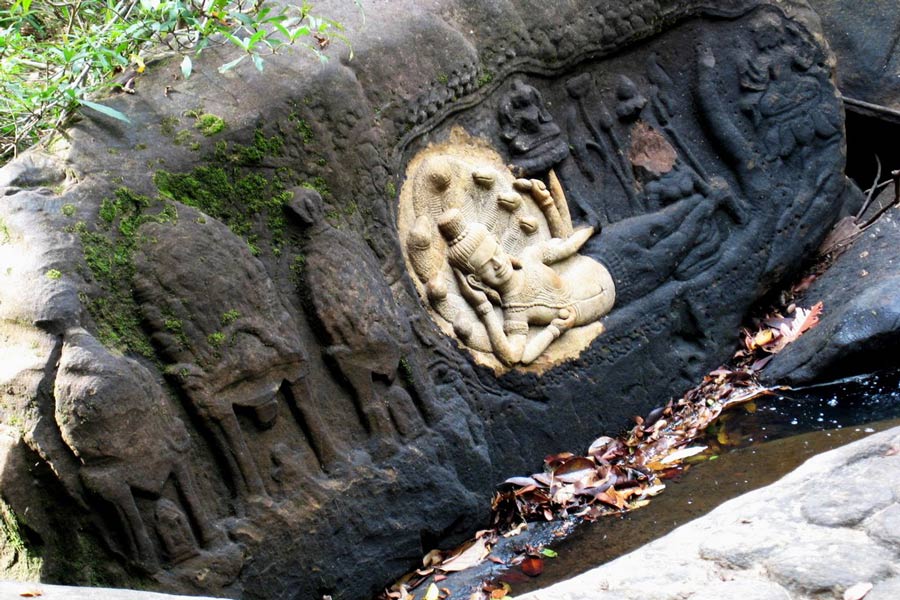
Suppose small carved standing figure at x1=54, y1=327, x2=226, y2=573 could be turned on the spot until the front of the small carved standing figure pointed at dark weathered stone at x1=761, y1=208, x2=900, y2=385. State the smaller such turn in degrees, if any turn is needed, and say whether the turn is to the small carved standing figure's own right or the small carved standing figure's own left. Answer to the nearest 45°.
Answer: approximately 90° to the small carved standing figure's own left

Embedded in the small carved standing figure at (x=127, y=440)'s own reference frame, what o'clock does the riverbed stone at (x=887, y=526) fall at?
The riverbed stone is roughly at 10 o'clock from the small carved standing figure.

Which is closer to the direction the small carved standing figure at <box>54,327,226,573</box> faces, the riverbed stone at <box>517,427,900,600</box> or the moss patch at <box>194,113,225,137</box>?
the riverbed stone

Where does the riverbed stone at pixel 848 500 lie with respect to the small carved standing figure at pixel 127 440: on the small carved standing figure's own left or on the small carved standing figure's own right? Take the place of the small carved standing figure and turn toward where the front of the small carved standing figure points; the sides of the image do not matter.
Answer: on the small carved standing figure's own left

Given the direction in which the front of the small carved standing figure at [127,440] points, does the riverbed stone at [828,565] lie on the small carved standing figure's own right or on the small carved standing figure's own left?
on the small carved standing figure's own left

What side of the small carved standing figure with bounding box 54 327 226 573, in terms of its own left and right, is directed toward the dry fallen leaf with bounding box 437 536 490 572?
left

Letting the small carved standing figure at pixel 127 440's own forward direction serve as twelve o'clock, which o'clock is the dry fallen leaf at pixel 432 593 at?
The dry fallen leaf is roughly at 9 o'clock from the small carved standing figure.

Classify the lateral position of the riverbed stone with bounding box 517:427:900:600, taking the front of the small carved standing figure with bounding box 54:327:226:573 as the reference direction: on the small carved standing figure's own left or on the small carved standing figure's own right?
on the small carved standing figure's own left
